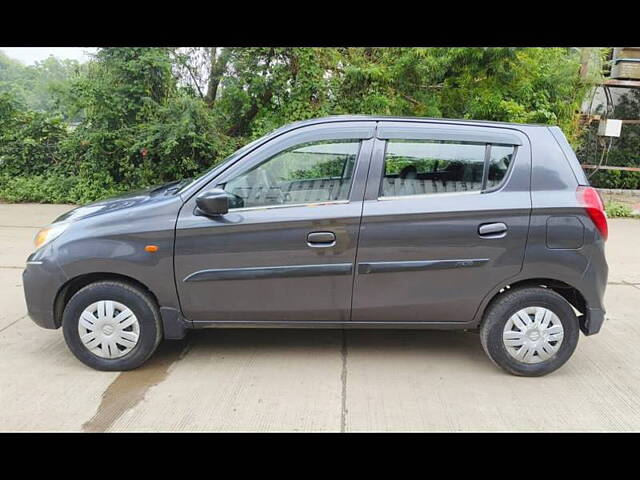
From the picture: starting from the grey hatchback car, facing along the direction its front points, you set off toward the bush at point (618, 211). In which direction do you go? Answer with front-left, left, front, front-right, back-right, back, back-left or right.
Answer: back-right

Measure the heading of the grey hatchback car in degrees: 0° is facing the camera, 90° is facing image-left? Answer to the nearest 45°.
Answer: approximately 90°
